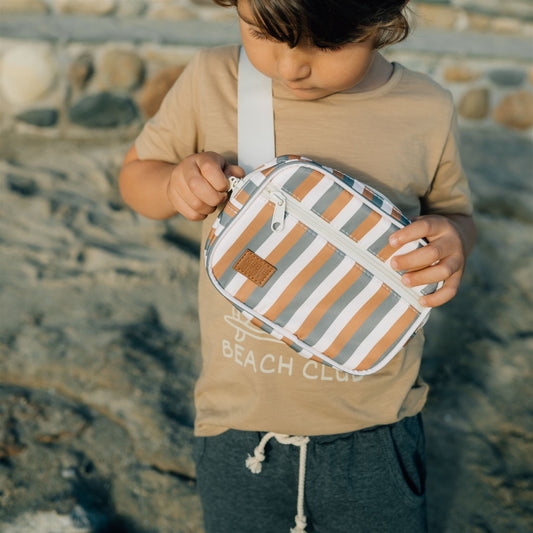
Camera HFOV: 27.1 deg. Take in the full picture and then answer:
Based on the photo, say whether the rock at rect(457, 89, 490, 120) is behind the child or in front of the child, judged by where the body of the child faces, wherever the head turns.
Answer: behind

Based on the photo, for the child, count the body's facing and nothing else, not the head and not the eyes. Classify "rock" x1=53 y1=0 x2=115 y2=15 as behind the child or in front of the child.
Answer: behind

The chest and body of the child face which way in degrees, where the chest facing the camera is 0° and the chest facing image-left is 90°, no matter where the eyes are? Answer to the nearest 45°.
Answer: approximately 0°

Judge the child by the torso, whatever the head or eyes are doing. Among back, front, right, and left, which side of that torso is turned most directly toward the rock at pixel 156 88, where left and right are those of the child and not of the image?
back

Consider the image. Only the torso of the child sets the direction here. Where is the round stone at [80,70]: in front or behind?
behind

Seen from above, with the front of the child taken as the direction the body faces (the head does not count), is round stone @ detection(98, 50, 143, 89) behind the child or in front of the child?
behind
